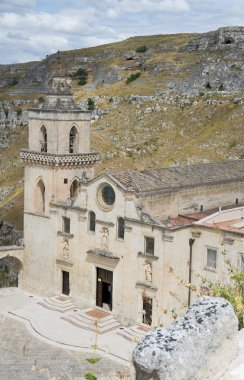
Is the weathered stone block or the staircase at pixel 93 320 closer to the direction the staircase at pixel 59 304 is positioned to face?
the weathered stone block

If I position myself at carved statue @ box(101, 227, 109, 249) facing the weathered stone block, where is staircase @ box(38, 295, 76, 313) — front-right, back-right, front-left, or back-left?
back-right

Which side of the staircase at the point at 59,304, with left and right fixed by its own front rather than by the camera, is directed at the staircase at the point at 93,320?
left

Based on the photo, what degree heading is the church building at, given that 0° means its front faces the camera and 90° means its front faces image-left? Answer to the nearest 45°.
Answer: approximately 45°

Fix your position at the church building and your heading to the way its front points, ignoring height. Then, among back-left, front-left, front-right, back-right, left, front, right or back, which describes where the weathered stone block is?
front-left

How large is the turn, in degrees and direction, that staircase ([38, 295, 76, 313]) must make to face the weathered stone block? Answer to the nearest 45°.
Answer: approximately 45° to its left
